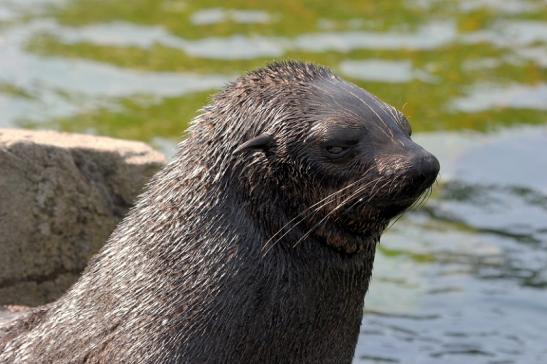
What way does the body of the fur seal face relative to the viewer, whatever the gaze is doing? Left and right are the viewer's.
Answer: facing to the right of the viewer
